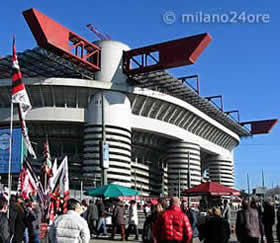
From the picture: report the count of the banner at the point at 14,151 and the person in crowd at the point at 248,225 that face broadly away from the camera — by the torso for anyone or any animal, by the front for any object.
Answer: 1

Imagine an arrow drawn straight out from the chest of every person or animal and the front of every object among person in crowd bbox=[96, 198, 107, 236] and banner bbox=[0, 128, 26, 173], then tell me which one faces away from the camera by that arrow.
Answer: the person in crowd

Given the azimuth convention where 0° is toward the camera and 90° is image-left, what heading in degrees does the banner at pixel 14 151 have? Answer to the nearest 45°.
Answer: approximately 0°

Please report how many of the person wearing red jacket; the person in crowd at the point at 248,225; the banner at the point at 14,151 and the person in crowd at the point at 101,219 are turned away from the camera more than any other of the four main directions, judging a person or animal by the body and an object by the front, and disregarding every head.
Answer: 3

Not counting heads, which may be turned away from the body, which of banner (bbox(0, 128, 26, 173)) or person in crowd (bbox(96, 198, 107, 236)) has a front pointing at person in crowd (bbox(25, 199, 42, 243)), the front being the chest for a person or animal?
the banner

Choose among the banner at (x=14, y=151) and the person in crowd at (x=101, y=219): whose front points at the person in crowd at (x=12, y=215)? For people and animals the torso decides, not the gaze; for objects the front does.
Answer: the banner

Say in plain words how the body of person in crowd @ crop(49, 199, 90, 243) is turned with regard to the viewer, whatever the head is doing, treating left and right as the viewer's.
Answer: facing away from the viewer and to the right of the viewer

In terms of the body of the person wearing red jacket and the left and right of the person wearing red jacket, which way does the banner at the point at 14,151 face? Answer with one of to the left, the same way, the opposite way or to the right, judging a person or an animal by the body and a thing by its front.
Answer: the opposite way

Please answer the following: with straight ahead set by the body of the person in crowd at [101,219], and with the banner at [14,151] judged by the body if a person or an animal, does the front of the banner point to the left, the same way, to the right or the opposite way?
the opposite way

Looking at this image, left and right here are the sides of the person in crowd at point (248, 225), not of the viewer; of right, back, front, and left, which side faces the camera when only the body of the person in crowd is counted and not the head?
back

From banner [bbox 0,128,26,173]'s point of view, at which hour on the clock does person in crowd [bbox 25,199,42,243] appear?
The person in crowd is roughly at 12 o'clock from the banner.

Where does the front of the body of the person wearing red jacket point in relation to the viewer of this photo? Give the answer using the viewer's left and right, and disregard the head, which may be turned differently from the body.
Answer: facing away from the viewer

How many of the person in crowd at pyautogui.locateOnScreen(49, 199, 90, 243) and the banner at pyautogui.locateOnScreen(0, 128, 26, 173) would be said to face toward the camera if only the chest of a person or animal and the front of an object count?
1
